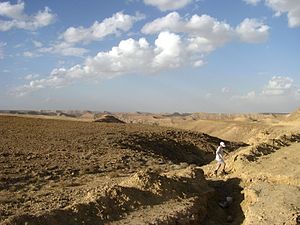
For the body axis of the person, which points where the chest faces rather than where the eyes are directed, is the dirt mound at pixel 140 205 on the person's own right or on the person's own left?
on the person's own right
